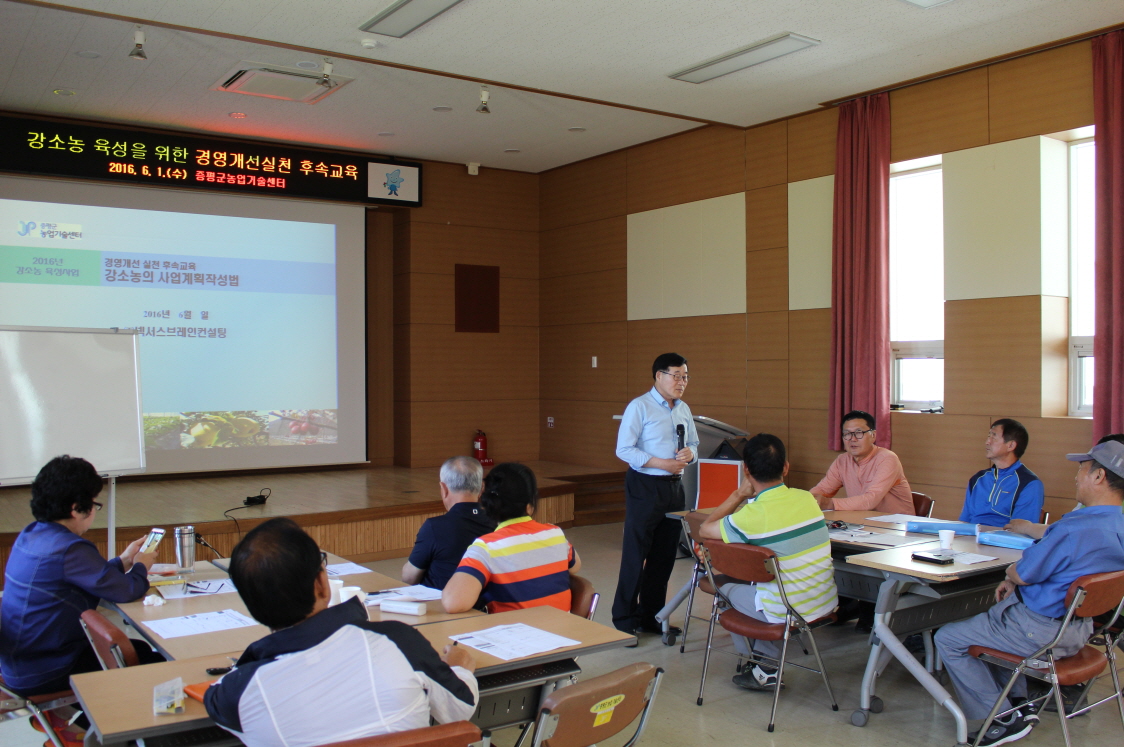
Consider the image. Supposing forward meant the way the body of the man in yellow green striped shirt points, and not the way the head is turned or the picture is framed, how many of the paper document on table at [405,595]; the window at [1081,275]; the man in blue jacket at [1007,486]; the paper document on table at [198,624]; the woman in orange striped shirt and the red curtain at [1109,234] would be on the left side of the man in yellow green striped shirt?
3

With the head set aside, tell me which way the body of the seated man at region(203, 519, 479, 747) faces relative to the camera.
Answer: away from the camera

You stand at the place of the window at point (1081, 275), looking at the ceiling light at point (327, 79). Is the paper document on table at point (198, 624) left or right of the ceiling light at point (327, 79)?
left

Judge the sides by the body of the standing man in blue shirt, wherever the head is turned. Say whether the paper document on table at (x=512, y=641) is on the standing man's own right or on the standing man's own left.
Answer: on the standing man's own right

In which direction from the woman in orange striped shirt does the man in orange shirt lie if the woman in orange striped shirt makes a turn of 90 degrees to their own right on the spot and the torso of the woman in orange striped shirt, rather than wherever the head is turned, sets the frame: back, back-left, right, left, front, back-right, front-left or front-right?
front

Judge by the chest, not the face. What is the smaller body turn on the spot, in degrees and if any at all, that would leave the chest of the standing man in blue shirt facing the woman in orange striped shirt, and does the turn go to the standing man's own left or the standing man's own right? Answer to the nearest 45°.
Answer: approximately 45° to the standing man's own right

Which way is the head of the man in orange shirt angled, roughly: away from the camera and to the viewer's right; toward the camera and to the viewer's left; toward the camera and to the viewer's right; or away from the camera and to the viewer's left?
toward the camera and to the viewer's left

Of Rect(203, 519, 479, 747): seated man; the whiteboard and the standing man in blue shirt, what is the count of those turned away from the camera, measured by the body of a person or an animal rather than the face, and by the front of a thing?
1

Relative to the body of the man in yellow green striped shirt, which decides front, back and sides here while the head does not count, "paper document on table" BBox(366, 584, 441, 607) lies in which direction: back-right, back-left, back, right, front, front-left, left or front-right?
left

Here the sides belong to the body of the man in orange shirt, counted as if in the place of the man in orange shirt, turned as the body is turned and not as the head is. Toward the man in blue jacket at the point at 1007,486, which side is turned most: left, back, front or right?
left

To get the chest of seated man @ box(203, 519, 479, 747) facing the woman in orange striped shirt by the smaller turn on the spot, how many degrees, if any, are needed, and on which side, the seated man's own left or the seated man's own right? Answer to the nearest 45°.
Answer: approximately 45° to the seated man's own right

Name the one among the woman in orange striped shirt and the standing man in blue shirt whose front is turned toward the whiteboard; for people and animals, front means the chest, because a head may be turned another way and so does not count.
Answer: the woman in orange striped shirt

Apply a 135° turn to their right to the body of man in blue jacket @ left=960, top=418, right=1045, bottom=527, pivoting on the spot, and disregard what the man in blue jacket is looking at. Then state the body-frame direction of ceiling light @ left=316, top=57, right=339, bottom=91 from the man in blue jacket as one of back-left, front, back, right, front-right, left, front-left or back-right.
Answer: left

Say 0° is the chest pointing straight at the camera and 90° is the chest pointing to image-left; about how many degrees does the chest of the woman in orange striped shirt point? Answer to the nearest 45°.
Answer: approximately 135°

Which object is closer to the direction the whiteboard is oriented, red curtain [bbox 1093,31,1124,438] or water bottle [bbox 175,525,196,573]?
the water bottle

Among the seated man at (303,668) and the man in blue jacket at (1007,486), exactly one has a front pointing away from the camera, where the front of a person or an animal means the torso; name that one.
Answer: the seated man
